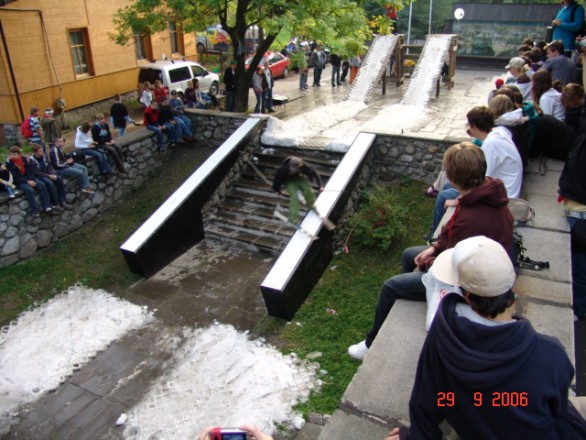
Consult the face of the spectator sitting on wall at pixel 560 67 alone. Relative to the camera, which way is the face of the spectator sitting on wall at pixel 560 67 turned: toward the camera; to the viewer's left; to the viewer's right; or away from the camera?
to the viewer's left

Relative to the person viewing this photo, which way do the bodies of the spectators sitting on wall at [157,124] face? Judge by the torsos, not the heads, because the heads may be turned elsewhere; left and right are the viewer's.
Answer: facing the viewer and to the right of the viewer

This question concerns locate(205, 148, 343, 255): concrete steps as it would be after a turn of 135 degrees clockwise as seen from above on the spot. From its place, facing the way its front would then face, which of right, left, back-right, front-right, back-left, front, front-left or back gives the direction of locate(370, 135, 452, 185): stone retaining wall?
right

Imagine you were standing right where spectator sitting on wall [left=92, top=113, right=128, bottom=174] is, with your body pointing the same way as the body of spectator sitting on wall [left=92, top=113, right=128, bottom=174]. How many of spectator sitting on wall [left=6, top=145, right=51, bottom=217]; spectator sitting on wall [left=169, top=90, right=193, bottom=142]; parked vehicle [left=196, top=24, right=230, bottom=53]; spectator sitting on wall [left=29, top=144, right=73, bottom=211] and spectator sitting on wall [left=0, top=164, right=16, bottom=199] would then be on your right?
3

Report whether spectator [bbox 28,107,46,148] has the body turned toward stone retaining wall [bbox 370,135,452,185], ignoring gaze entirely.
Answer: yes

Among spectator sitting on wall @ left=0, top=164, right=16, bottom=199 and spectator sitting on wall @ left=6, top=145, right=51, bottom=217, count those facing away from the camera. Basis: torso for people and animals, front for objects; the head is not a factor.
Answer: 0

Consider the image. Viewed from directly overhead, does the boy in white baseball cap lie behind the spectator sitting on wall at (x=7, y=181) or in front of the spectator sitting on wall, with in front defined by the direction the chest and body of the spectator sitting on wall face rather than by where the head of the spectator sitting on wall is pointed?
in front

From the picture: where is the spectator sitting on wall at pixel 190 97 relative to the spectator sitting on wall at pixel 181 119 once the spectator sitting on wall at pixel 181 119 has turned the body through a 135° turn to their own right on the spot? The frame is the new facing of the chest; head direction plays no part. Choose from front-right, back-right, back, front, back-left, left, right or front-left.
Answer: right

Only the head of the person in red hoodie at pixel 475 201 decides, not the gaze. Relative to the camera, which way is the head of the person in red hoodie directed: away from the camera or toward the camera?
away from the camera

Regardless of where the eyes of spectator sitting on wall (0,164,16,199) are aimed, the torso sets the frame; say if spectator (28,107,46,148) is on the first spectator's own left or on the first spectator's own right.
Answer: on the first spectator's own left

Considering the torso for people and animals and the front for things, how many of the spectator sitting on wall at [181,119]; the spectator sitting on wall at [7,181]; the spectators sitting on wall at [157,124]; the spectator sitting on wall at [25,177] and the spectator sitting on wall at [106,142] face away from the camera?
0

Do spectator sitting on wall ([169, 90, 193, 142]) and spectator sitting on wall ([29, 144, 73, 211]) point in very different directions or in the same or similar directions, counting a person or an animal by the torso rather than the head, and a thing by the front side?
same or similar directions

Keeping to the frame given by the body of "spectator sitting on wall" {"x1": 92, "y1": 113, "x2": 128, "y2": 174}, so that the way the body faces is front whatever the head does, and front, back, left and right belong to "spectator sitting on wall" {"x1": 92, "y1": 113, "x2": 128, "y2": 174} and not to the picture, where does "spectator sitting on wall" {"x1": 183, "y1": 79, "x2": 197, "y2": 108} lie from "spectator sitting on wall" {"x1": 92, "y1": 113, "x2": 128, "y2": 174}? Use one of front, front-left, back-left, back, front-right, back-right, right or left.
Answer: left

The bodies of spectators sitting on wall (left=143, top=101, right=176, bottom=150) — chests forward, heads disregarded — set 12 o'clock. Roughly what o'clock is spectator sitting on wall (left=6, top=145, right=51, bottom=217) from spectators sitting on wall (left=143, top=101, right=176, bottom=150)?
spectator sitting on wall (left=6, top=145, right=51, bottom=217) is roughly at 3 o'clock from spectators sitting on wall (left=143, top=101, right=176, bottom=150).
